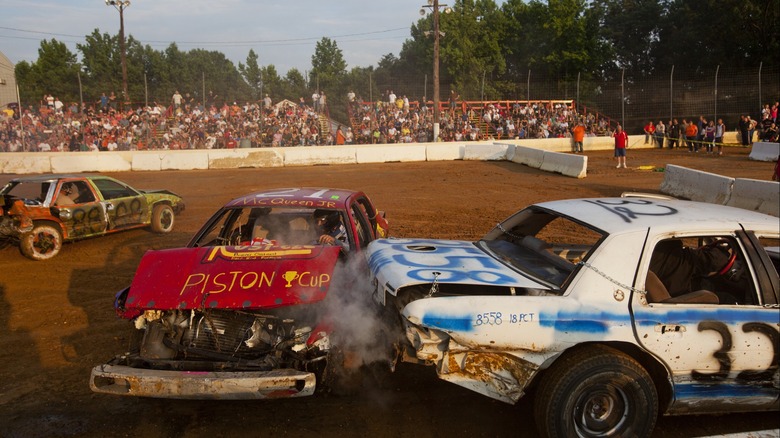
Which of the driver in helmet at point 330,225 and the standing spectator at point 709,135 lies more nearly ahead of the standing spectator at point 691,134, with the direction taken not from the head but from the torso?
the driver in helmet

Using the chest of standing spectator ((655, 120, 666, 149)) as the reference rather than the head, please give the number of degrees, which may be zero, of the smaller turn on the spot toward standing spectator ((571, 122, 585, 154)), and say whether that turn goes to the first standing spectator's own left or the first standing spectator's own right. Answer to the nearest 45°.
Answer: approximately 45° to the first standing spectator's own right

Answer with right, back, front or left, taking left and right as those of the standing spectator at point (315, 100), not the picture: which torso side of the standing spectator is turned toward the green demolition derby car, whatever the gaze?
front

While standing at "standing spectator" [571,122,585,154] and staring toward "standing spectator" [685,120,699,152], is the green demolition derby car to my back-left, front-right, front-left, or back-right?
back-right

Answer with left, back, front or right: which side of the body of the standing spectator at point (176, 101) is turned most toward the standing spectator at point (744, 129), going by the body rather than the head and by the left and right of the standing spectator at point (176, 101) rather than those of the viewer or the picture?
left
